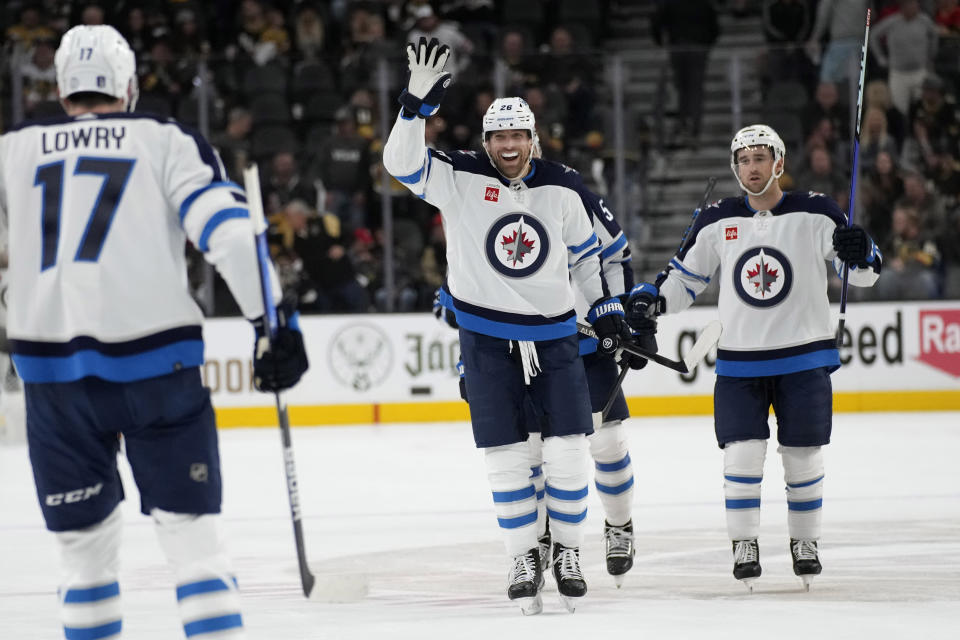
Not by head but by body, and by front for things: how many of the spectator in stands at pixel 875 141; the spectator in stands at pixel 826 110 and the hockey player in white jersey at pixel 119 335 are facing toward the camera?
2

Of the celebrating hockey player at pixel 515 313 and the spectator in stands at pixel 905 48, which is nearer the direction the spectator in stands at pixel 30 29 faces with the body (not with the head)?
the celebrating hockey player

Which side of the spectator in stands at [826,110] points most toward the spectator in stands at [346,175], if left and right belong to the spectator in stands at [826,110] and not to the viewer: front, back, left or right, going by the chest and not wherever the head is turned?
right

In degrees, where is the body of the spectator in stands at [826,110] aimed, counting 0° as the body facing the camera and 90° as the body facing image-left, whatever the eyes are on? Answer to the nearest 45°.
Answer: approximately 0°

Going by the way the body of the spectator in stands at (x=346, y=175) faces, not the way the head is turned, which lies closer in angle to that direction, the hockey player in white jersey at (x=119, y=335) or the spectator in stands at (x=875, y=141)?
the hockey player in white jersey

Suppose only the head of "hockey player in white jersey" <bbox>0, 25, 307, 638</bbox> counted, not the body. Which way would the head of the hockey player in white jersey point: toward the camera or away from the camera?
away from the camera

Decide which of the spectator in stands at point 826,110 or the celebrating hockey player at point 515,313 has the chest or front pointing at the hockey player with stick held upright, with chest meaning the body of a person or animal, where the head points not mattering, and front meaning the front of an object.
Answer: the spectator in stands

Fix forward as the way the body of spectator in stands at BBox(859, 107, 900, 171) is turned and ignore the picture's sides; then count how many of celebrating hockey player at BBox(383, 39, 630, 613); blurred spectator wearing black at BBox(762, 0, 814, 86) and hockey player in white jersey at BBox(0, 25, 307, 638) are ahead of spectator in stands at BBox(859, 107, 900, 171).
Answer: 2

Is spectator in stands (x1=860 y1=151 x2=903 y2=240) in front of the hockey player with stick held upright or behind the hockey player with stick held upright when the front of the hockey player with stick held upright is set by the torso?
behind

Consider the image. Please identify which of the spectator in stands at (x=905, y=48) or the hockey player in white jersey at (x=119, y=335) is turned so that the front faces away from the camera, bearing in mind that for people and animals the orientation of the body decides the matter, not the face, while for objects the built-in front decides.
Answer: the hockey player in white jersey

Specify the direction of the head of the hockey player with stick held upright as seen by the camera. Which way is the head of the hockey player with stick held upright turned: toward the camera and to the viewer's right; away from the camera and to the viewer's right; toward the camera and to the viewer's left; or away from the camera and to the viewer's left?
toward the camera and to the viewer's left
